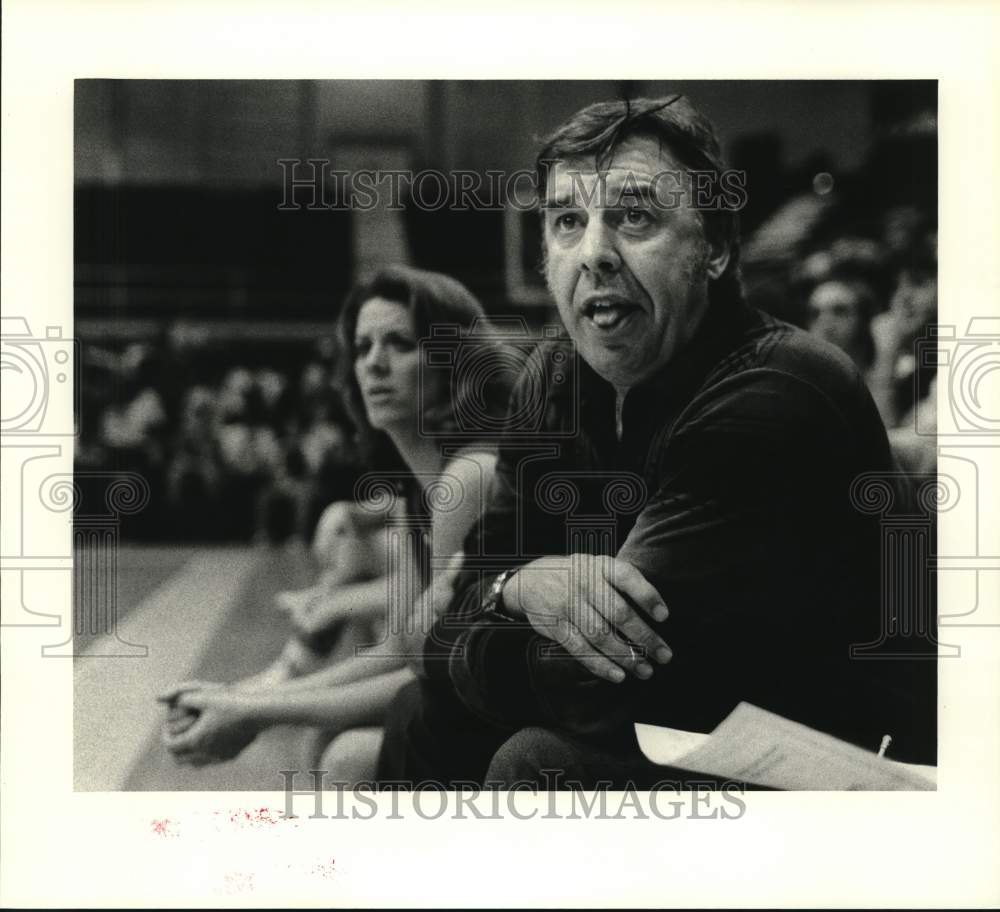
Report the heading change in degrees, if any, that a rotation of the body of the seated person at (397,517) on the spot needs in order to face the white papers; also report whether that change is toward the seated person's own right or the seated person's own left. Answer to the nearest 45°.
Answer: approximately 135° to the seated person's own left

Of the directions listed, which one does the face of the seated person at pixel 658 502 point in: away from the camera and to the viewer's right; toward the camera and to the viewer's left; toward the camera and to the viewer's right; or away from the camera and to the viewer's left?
toward the camera and to the viewer's left

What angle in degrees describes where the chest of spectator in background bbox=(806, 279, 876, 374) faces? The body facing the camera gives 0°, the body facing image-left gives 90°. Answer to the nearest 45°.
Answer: approximately 45°

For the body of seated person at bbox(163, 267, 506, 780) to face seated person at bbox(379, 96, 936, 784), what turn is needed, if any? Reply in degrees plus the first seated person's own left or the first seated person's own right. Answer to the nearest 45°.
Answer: approximately 135° to the first seated person's own left

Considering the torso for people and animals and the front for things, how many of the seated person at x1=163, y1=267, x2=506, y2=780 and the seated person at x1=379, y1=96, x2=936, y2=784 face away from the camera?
0
